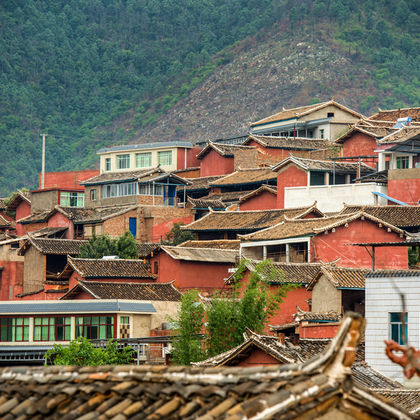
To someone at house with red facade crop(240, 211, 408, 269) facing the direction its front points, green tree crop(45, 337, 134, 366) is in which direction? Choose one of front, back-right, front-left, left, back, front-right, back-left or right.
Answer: front

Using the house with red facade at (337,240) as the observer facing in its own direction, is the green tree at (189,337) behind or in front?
in front

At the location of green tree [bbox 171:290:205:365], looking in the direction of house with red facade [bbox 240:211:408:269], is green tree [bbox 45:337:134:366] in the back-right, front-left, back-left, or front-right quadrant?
back-left
